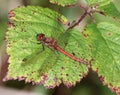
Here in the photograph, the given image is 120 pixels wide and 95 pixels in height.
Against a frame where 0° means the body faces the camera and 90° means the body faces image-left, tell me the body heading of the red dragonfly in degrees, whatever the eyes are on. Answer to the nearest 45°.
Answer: approximately 90°

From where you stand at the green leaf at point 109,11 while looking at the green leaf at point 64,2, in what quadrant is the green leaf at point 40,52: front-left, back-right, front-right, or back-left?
front-left
